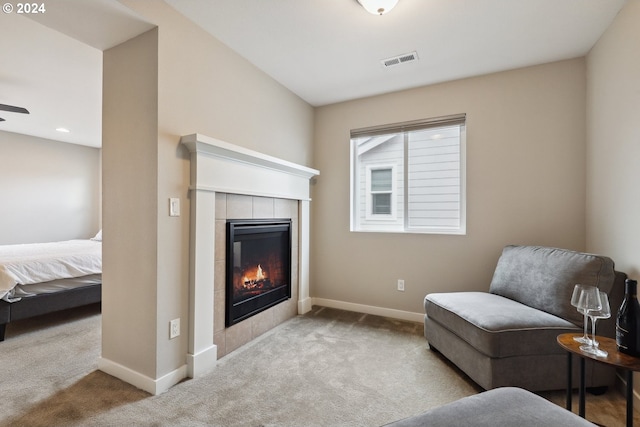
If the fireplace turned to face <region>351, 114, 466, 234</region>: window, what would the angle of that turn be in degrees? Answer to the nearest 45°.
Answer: approximately 45° to its left

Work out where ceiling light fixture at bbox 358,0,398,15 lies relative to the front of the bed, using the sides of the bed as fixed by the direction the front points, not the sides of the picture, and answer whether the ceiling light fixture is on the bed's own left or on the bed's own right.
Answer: on the bed's own left

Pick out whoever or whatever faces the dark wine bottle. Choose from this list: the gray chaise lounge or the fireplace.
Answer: the fireplace

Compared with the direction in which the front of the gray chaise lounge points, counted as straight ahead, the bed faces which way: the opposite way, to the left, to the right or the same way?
to the left

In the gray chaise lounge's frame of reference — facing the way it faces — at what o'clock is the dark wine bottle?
The dark wine bottle is roughly at 9 o'clock from the gray chaise lounge.

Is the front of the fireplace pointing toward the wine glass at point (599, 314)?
yes
